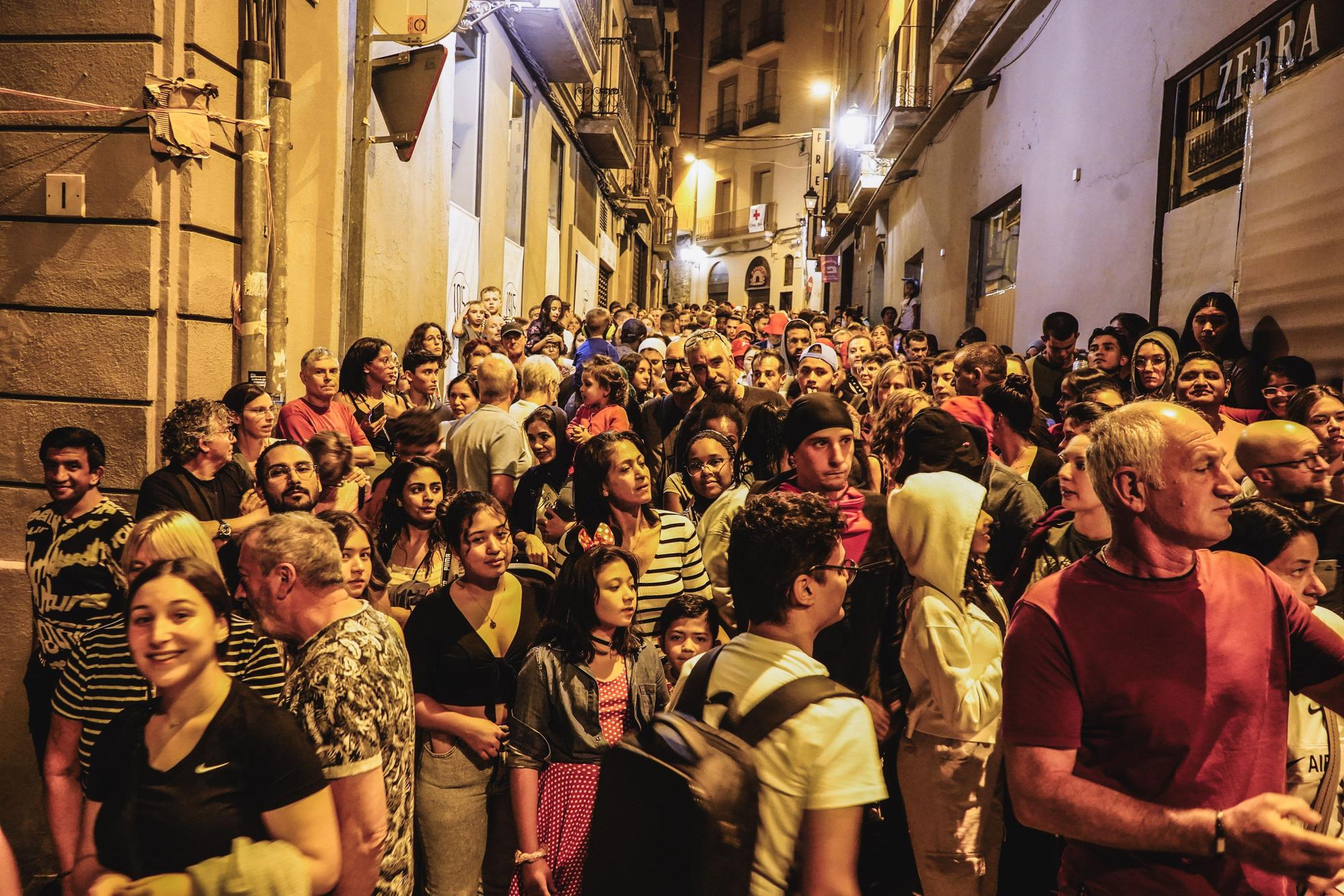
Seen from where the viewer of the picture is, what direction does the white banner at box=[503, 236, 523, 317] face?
facing the viewer and to the right of the viewer

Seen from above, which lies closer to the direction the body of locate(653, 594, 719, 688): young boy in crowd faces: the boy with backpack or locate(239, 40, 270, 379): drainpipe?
the boy with backpack

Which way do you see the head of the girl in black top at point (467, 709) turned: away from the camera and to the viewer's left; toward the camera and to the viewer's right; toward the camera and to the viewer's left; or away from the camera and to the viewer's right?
toward the camera and to the viewer's right

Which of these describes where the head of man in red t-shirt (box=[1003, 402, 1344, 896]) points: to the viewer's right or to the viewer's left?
to the viewer's right

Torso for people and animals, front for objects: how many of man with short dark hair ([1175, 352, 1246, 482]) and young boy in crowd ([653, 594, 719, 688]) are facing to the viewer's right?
0

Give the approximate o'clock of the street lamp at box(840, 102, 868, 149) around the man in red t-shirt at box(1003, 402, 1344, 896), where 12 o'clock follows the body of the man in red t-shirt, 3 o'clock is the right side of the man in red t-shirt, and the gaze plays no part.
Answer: The street lamp is roughly at 7 o'clock from the man in red t-shirt.

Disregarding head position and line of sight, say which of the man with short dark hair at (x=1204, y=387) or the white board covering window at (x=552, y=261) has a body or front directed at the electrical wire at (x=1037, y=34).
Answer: the white board covering window

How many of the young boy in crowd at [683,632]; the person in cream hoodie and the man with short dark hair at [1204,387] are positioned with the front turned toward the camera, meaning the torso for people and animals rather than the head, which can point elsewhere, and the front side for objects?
2

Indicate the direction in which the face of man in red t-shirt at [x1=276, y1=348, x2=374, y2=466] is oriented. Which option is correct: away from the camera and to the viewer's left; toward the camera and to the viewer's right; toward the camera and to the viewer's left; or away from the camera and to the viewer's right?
toward the camera and to the viewer's right

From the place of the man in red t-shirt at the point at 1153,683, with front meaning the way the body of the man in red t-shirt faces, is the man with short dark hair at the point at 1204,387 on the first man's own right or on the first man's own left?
on the first man's own left

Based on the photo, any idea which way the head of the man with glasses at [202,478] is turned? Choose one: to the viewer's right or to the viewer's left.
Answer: to the viewer's right
